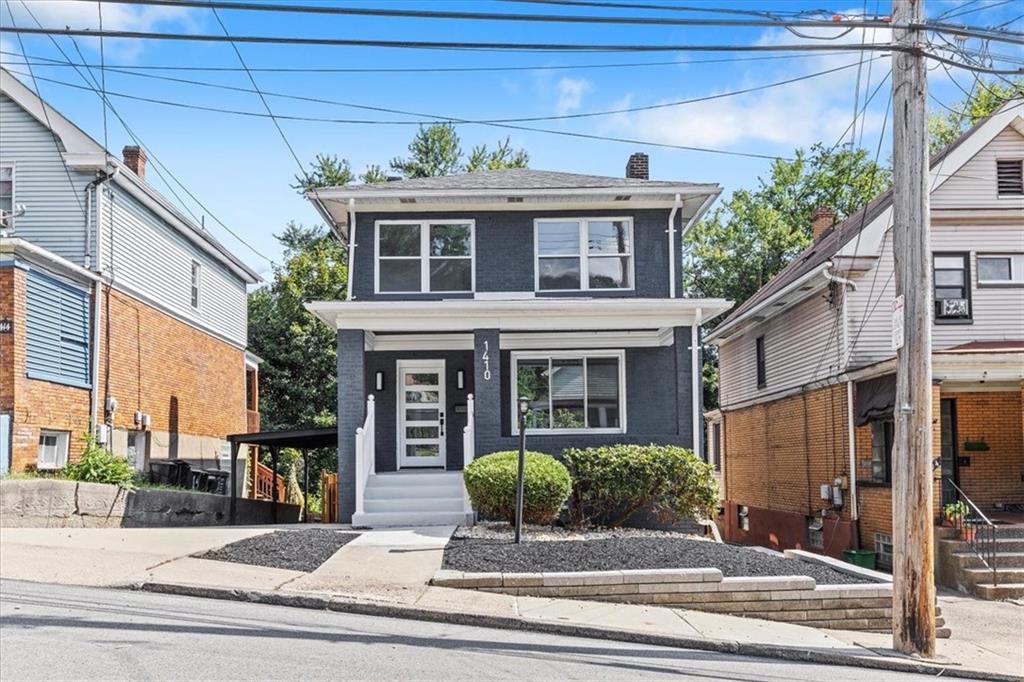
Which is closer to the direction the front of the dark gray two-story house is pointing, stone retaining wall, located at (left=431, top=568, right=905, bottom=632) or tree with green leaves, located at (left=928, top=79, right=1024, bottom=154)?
the stone retaining wall

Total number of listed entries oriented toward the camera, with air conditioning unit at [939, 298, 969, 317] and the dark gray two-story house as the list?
2

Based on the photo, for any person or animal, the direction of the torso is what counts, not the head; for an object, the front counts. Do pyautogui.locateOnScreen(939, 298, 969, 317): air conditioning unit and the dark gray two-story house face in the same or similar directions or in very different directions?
same or similar directions

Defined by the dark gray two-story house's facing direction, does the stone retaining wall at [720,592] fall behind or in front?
in front

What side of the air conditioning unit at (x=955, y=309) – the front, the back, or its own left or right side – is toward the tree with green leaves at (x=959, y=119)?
back

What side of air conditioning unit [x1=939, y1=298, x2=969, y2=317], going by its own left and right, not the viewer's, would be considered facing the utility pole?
front

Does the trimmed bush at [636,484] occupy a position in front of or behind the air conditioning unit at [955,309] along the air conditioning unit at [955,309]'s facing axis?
in front

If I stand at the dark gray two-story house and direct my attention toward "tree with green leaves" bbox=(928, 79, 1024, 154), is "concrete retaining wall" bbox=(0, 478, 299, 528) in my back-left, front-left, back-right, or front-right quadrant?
back-left

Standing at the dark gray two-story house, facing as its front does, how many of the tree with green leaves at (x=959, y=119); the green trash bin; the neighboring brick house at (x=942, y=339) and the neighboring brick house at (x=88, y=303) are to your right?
1

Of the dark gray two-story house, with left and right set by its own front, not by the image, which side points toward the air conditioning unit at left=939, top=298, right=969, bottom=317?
left

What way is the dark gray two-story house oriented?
toward the camera

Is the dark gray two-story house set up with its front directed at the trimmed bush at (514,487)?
yes
